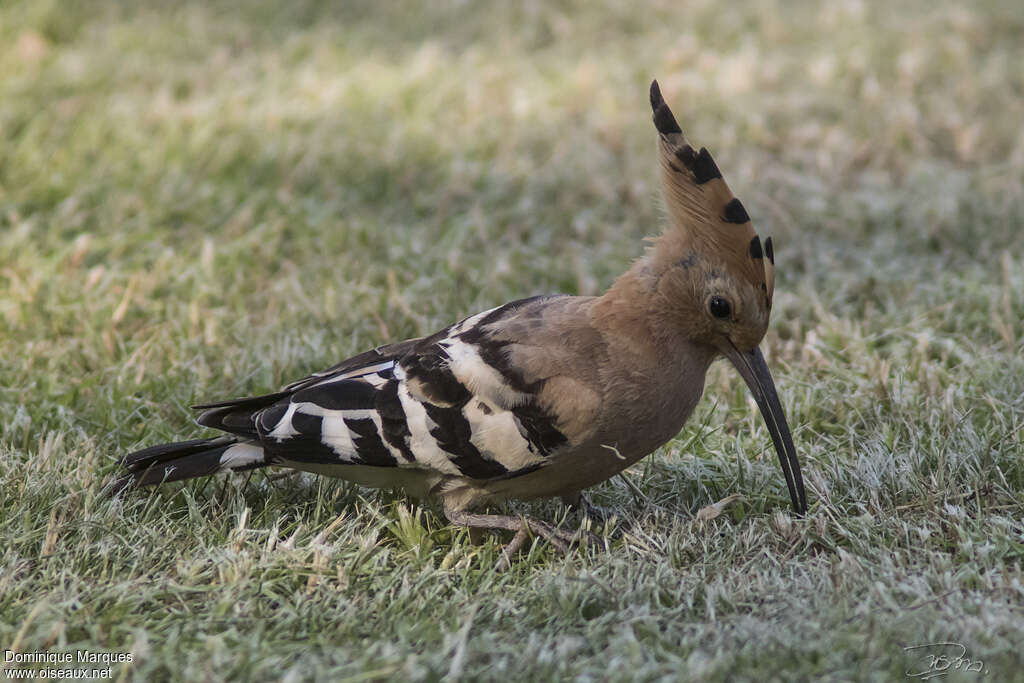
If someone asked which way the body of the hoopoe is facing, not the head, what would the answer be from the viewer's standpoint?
to the viewer's right
